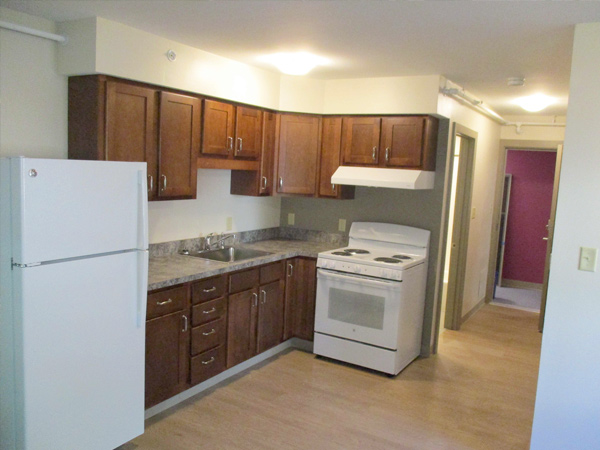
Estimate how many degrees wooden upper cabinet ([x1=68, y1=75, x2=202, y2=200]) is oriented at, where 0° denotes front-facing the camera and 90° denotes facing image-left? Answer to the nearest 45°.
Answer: approximately 315°

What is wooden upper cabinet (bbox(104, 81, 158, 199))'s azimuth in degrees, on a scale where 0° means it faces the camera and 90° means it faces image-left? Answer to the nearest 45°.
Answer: approximately 315°

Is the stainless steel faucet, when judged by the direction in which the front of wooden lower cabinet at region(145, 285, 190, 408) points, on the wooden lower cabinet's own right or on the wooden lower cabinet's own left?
on the wooden lower cabinet's own left

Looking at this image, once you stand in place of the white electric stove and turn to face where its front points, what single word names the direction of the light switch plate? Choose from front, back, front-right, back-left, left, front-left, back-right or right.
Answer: left

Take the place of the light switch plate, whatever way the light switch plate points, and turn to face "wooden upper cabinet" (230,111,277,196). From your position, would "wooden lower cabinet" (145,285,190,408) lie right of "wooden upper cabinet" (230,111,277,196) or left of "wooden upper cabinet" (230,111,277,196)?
left

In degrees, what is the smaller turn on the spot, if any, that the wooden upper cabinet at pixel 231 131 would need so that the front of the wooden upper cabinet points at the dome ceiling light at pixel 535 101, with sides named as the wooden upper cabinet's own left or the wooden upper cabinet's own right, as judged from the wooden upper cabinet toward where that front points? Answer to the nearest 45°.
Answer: approximately 45° to the wooden upper cabinet's own left

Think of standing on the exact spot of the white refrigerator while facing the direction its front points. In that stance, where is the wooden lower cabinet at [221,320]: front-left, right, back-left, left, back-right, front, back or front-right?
left

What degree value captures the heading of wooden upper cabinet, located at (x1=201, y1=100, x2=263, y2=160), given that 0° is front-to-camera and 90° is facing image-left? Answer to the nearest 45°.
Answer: approximately 315°

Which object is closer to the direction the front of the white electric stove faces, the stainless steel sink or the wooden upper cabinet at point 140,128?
the wooden upper cabinet
